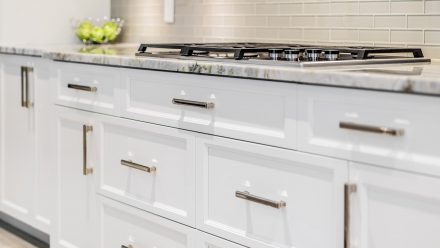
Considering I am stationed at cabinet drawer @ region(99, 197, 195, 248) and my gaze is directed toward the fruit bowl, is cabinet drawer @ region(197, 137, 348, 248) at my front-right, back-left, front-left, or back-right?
back-right

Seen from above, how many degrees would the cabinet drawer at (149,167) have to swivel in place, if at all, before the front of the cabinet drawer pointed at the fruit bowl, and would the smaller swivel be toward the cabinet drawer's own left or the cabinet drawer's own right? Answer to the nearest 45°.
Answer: approximately 135° to the cabinet drawer's own right

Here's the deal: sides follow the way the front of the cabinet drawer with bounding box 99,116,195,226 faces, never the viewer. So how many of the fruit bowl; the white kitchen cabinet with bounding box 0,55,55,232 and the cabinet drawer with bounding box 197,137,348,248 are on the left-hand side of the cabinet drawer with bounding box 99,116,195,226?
1

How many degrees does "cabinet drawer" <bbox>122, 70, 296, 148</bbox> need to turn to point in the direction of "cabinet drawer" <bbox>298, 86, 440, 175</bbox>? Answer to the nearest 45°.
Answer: approximately 90° to its left

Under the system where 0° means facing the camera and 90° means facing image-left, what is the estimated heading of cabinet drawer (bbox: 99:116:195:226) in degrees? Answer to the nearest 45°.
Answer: approximately 45°

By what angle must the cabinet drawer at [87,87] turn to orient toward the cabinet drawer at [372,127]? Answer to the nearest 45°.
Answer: approximately 90° to its left

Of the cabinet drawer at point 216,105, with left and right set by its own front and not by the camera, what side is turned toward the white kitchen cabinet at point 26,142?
right

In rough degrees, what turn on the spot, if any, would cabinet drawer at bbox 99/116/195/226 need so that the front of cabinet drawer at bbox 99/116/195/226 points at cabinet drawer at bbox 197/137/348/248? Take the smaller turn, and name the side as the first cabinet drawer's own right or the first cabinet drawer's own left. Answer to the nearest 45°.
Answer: approximately 90° to the first cabinet drawer's own left

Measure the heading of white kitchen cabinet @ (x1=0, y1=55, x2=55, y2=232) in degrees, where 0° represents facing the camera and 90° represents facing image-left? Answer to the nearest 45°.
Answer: approximately 45°

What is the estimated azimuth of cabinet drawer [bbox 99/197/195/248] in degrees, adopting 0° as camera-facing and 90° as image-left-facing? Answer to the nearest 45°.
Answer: approximately 45°

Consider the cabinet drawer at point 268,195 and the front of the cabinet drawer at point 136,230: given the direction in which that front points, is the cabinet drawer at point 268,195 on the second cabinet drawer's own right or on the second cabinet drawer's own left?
on the second cabinet drawer's own left
